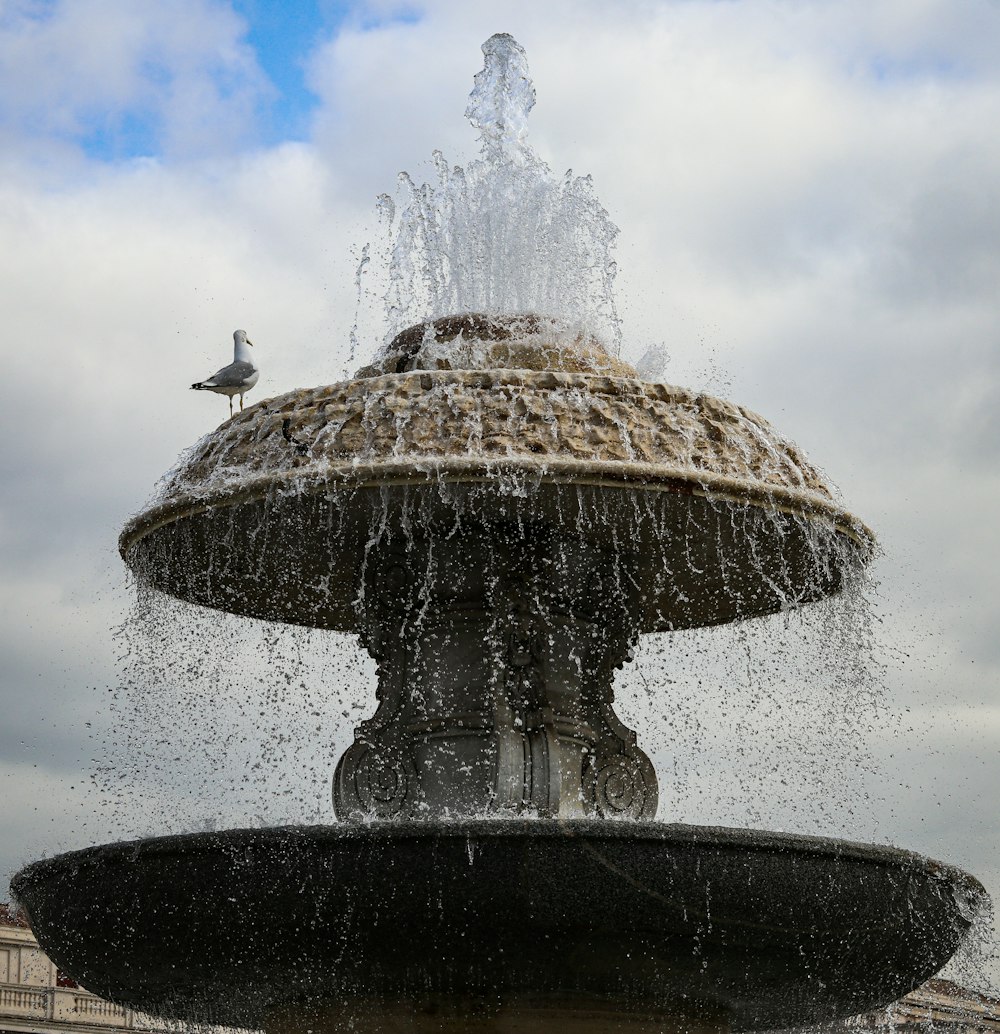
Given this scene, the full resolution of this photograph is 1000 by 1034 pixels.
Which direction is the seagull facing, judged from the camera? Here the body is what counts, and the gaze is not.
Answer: to the viewer's right

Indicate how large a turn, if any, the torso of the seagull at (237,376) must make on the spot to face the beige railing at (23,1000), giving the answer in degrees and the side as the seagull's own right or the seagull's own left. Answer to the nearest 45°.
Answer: approximately 90° to the seagull's own left
